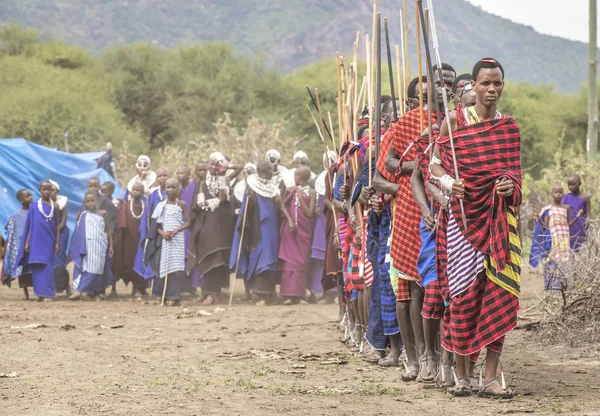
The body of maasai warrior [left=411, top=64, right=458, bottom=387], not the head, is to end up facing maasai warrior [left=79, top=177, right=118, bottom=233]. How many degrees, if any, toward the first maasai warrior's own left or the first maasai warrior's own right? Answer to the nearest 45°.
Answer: approximately 135° to the first maasai warrior's own right

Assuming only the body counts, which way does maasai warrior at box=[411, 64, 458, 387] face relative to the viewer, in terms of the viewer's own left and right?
facing the viewer

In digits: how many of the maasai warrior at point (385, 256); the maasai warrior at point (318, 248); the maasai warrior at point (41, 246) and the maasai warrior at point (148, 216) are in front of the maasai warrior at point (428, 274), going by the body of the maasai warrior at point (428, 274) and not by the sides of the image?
0

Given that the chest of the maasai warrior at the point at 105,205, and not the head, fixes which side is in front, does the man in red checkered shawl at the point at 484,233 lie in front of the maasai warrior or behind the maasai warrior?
in front

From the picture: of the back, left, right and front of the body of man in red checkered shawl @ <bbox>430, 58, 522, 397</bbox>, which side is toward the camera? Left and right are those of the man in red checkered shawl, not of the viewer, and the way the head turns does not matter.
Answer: front

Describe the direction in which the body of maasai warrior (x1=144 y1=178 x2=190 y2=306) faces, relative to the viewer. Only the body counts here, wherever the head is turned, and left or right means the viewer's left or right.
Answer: facing the viewer

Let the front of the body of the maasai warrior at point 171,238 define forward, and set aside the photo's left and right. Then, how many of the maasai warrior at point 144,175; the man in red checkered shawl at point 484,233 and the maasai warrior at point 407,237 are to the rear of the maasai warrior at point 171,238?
1

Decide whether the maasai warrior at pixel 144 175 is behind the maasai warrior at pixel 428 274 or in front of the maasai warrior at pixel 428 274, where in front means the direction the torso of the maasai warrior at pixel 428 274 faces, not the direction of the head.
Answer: behind

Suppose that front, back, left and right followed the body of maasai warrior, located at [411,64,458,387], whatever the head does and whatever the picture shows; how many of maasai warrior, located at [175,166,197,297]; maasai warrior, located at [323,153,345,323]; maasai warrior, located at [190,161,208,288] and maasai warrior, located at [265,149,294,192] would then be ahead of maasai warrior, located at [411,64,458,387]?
0

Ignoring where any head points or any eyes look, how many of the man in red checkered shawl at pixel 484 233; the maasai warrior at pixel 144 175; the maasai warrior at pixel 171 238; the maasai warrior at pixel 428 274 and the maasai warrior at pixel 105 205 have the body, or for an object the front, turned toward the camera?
5

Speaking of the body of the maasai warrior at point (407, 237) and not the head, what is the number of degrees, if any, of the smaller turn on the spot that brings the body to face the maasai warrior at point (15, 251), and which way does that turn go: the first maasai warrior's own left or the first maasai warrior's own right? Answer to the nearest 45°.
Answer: approximately 90° to the first maasai warrior's own right

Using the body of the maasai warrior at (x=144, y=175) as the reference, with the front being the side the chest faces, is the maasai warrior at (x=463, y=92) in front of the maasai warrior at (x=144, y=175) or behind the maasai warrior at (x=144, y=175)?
in front

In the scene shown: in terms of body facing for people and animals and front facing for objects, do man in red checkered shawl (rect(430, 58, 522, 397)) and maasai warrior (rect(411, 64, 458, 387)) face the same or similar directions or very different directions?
same or similar directions

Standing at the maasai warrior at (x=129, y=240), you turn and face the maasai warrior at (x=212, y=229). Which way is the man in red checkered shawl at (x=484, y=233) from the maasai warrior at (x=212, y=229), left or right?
right

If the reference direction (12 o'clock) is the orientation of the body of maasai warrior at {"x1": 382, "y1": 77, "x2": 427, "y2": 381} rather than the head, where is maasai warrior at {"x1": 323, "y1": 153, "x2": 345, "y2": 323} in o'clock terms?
maasai warrior at {"x1": 323, "y1": 153, "x2": 345, "y2": 323} is roughly at 6 o'clock from maasai warrior at {"x1": 382, "y1": 77, "x2": 427, "y2": 381}.

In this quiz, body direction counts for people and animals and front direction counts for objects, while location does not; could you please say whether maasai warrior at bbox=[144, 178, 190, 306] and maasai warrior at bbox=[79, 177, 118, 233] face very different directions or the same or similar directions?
same or similar directions
